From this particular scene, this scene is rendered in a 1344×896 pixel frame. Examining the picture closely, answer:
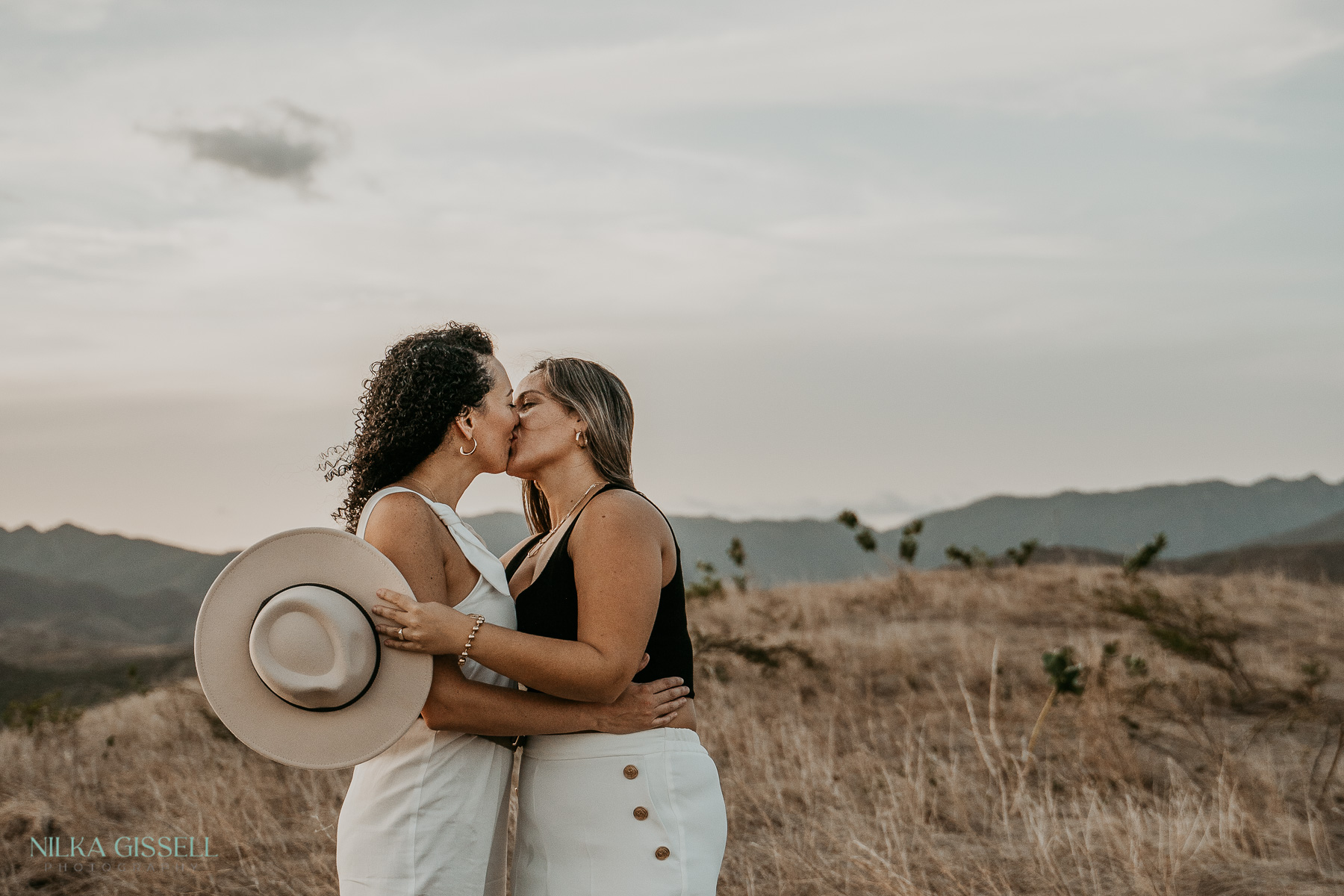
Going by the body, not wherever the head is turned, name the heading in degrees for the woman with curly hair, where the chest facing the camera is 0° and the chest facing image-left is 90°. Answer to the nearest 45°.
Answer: approximately 270°

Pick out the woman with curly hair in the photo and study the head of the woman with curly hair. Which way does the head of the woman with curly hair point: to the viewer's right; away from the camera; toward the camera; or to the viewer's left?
to the viewer's right
